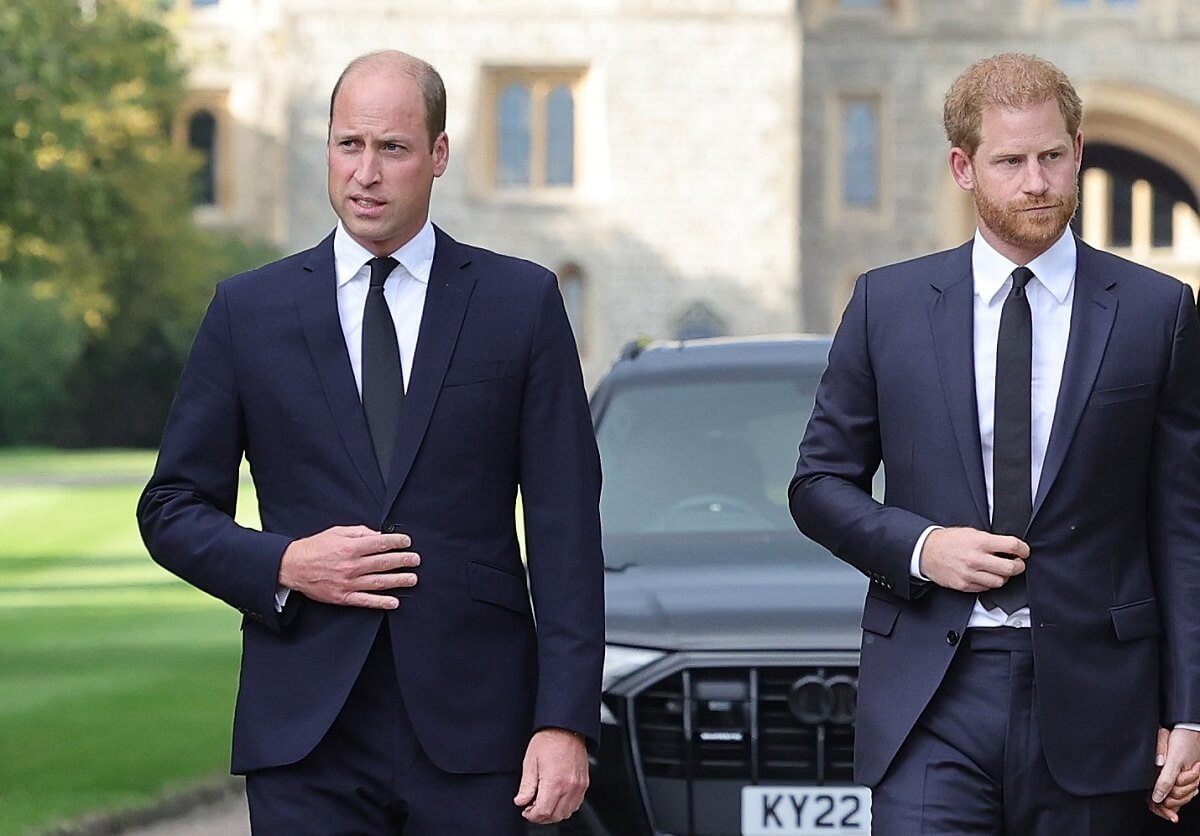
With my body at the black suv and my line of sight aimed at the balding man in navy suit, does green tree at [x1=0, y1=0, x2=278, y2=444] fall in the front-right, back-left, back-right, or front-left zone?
back-right

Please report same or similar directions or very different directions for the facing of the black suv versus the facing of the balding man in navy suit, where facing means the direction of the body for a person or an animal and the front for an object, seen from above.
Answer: same or similar directions

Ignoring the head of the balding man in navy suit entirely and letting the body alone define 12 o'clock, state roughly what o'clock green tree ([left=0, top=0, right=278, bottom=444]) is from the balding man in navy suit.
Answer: The green tree is roughly at 6 o'clock from the balding man in navy suit.

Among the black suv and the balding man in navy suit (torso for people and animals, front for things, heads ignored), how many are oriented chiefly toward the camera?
2

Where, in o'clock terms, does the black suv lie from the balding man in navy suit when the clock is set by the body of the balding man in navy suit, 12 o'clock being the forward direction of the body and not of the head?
The black suv is roughly at 7 o'clock from the balding man in navy suit.

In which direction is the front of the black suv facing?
toward the camera

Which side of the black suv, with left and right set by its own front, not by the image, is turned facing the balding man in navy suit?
front

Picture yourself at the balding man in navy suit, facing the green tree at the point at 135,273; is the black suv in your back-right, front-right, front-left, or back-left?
front-right

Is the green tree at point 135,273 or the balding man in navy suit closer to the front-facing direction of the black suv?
the balding man in navy suit
